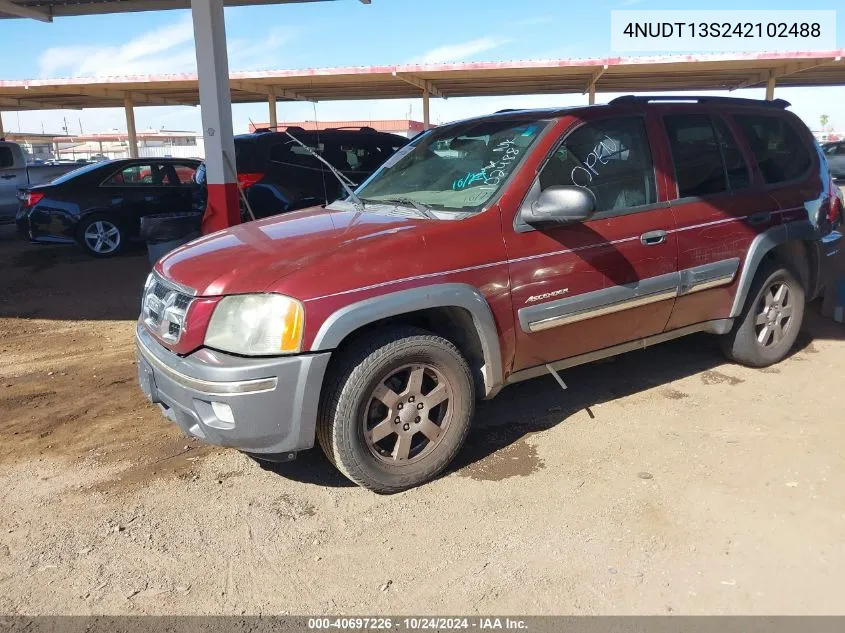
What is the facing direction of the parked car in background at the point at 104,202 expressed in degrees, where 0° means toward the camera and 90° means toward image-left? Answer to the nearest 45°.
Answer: approximately 270°

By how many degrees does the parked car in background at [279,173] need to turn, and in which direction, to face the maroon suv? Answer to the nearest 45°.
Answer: approximately 135° to its right

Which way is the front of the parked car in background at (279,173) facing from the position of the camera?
facing away from the viewer and to the right of the viewer

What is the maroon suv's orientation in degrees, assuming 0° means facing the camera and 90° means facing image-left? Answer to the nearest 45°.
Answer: approximately 45°

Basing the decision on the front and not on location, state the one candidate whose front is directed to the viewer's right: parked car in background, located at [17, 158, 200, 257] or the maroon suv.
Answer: the parked car in background

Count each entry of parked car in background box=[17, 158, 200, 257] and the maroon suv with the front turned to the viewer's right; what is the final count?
1

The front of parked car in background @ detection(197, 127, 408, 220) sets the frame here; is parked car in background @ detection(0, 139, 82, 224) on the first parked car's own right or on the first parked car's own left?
on the first parked car's own left

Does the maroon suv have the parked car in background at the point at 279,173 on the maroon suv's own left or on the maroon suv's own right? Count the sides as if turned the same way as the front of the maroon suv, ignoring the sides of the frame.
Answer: on the maroon suv's own right

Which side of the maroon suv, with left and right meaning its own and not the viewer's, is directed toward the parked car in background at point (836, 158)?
back
